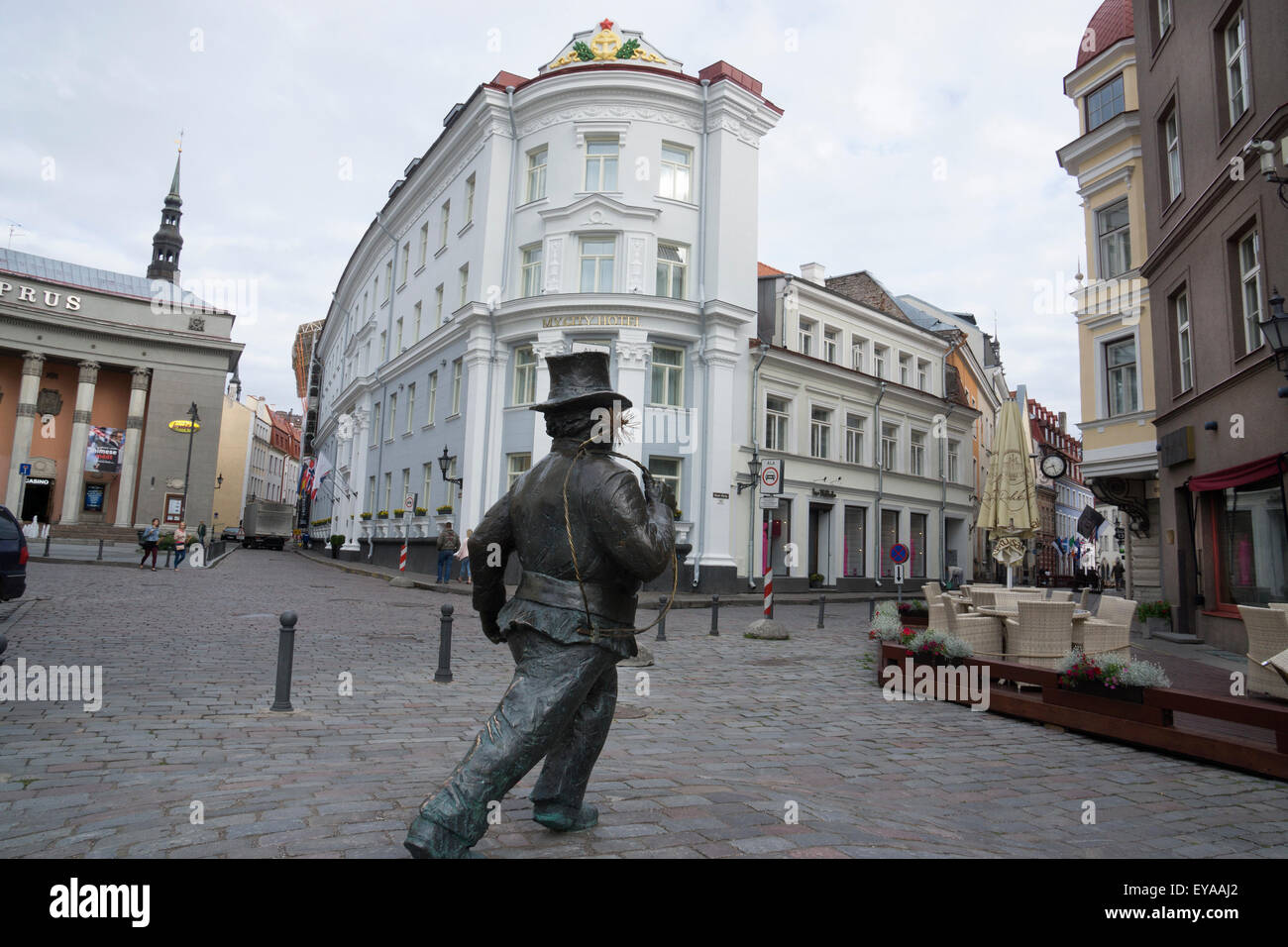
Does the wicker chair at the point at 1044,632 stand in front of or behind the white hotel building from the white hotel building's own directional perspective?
in front

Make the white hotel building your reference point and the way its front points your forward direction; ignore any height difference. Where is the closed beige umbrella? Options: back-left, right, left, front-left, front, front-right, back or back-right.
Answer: front-left

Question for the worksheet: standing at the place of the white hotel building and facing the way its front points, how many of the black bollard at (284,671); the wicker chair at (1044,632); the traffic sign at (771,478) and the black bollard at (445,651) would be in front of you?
4

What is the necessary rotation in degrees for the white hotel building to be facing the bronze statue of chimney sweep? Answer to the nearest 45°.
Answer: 0° — it already faces it

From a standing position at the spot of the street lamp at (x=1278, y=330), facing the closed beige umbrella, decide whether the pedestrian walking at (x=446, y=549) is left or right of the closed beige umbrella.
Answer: left

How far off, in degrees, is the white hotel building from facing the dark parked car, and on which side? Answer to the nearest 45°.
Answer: approximately 45° to its right

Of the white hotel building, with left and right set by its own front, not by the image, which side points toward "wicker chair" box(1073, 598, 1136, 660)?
front

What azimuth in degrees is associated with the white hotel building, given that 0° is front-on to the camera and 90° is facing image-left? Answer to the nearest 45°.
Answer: approximately 0°
